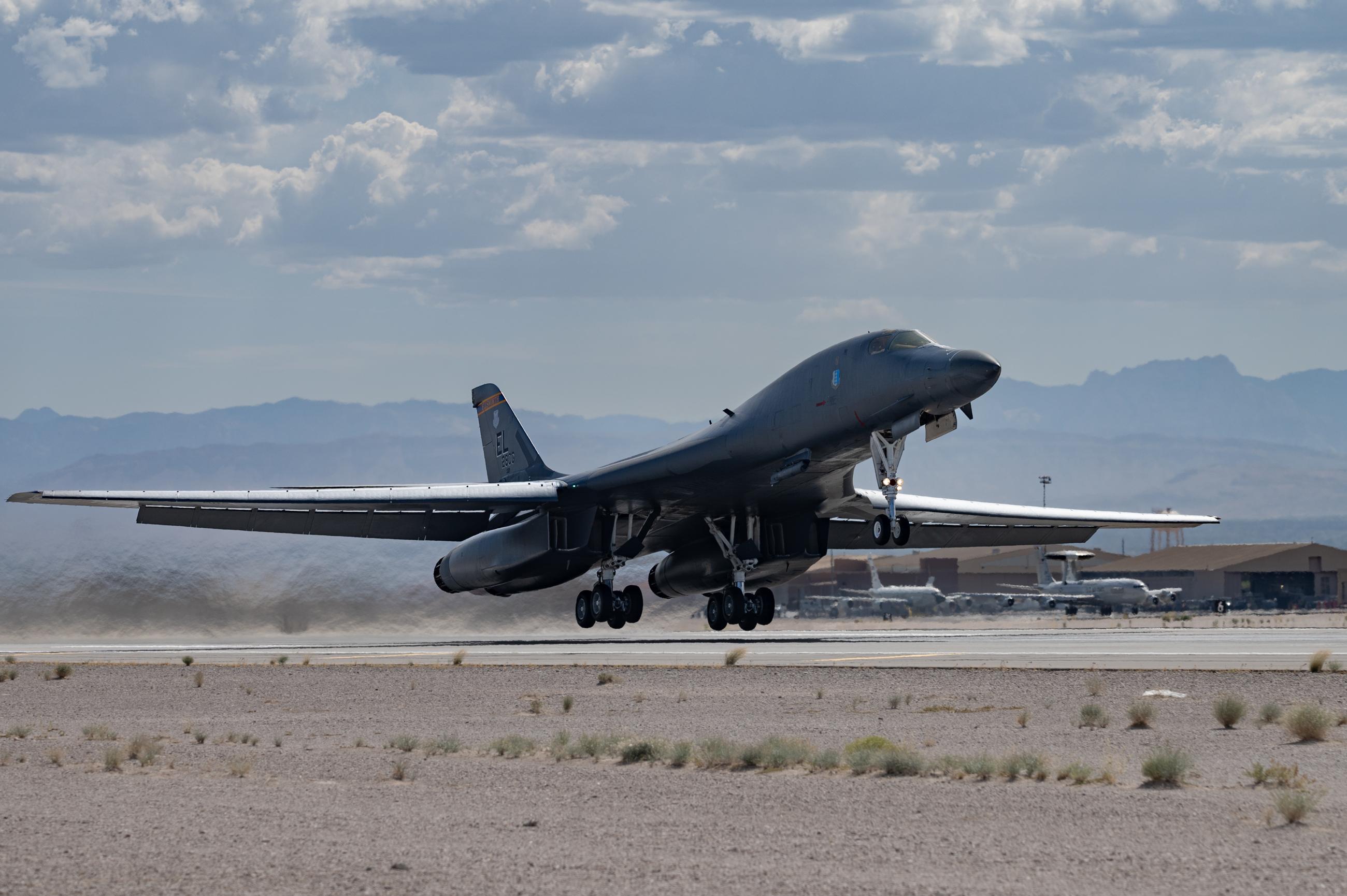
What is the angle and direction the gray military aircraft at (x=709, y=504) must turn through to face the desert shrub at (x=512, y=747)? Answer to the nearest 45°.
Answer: approximately 45° to its right

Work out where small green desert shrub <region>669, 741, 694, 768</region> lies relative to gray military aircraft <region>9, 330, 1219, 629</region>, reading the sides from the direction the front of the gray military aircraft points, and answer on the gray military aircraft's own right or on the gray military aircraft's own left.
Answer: on the gray military aircraft's own right

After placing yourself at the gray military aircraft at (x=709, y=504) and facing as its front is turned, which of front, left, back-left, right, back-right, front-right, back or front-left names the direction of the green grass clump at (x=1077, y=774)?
front-right

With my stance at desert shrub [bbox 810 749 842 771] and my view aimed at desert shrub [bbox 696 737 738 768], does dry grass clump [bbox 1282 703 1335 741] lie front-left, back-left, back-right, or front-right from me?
back-right

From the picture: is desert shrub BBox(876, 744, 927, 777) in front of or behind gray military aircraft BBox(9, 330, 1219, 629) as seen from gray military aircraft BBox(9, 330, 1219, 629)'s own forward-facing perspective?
in front

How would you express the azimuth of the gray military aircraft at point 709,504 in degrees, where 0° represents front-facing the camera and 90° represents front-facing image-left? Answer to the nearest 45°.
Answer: approximately 315°

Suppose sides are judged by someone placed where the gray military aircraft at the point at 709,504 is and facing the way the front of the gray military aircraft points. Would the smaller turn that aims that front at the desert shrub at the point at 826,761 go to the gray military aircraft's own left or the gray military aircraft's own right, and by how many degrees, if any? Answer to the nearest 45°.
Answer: approximately 45° to the gray military aircraft's own right

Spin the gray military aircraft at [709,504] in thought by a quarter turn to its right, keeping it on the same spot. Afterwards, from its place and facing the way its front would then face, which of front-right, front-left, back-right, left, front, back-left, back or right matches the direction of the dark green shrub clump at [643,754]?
front-left

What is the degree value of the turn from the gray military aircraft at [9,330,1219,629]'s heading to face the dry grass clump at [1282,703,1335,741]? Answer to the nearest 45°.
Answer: approximately 45° to its right

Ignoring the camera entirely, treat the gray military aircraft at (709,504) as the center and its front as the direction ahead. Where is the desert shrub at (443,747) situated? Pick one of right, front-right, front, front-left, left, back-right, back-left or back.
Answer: front-right
